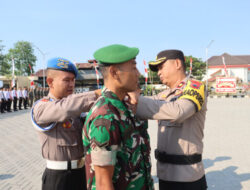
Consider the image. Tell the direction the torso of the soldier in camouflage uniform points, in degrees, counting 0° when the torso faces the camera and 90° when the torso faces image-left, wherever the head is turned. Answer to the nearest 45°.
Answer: approximately 270°
